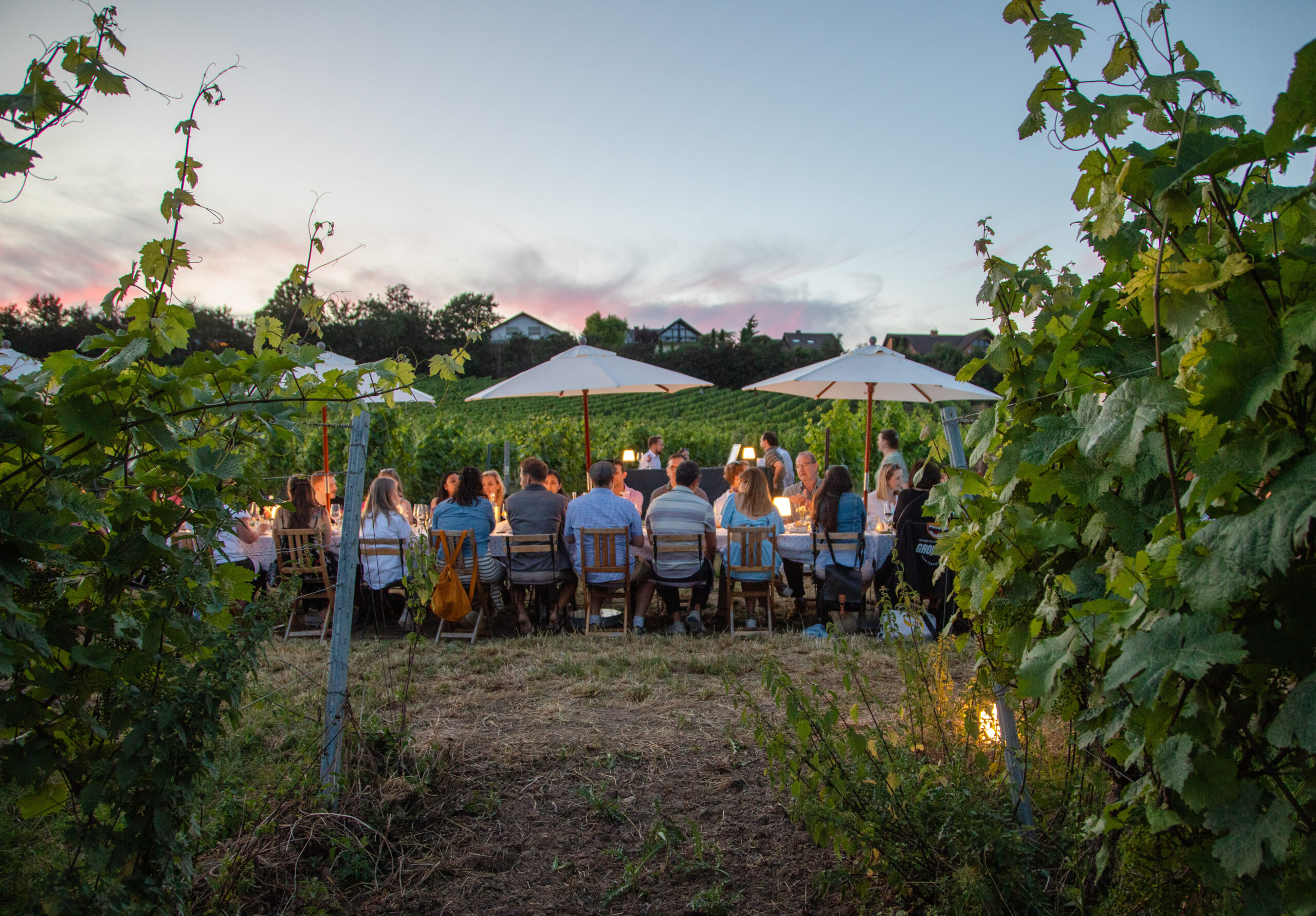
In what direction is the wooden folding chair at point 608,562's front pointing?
away from the camera

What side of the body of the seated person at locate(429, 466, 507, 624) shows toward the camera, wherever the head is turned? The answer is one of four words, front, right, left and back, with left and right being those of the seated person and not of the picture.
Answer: back

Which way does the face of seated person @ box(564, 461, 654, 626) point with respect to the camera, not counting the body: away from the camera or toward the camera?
away from the camera

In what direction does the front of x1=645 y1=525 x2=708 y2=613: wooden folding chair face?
away from the camera

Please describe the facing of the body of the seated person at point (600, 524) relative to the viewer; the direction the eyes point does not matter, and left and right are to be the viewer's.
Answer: facing away from the viewer

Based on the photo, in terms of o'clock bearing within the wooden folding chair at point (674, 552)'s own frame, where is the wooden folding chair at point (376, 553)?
the wooden folding chair at point (376, 553) is roughly at 9 o'clock from the wooden folding chair at point (674, 552).

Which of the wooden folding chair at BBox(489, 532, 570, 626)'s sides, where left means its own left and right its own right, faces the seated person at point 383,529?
left

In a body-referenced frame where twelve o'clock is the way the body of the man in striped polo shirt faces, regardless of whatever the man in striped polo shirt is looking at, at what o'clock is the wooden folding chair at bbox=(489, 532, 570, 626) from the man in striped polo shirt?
The wooden folding chair is roughly at 9 o'clock from the man in striped polo shirt.

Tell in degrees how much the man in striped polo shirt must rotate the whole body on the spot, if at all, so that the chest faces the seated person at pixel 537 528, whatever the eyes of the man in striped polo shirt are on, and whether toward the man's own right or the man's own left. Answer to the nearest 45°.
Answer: approximately 90° to the man's own left

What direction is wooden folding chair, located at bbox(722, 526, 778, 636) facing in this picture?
away from the camera

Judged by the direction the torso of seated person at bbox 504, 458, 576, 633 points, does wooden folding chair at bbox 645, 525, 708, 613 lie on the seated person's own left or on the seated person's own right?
on the seated person's own right

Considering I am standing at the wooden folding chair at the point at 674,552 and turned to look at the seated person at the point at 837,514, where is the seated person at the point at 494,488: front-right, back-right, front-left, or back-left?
back-left

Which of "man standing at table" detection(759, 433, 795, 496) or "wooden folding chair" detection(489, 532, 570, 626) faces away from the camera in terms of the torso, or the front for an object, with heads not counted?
the wooden folding chair

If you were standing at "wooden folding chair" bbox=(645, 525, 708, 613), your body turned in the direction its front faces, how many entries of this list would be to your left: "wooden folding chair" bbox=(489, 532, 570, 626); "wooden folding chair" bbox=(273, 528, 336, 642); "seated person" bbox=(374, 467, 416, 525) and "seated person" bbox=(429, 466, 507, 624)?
4

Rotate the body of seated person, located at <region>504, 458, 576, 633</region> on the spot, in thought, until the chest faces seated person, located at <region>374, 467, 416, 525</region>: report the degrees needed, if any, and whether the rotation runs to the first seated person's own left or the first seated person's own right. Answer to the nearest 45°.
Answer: approximately 90° to the first seated person's own left

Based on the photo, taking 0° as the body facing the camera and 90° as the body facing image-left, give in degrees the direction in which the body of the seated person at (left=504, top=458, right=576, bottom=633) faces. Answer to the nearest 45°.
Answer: approximately 180°
